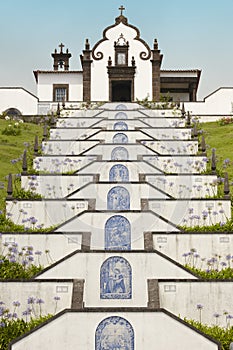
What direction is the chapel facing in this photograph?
toward the camera

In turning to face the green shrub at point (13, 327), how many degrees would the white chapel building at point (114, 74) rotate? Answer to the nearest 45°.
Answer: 0° — it already faces it
